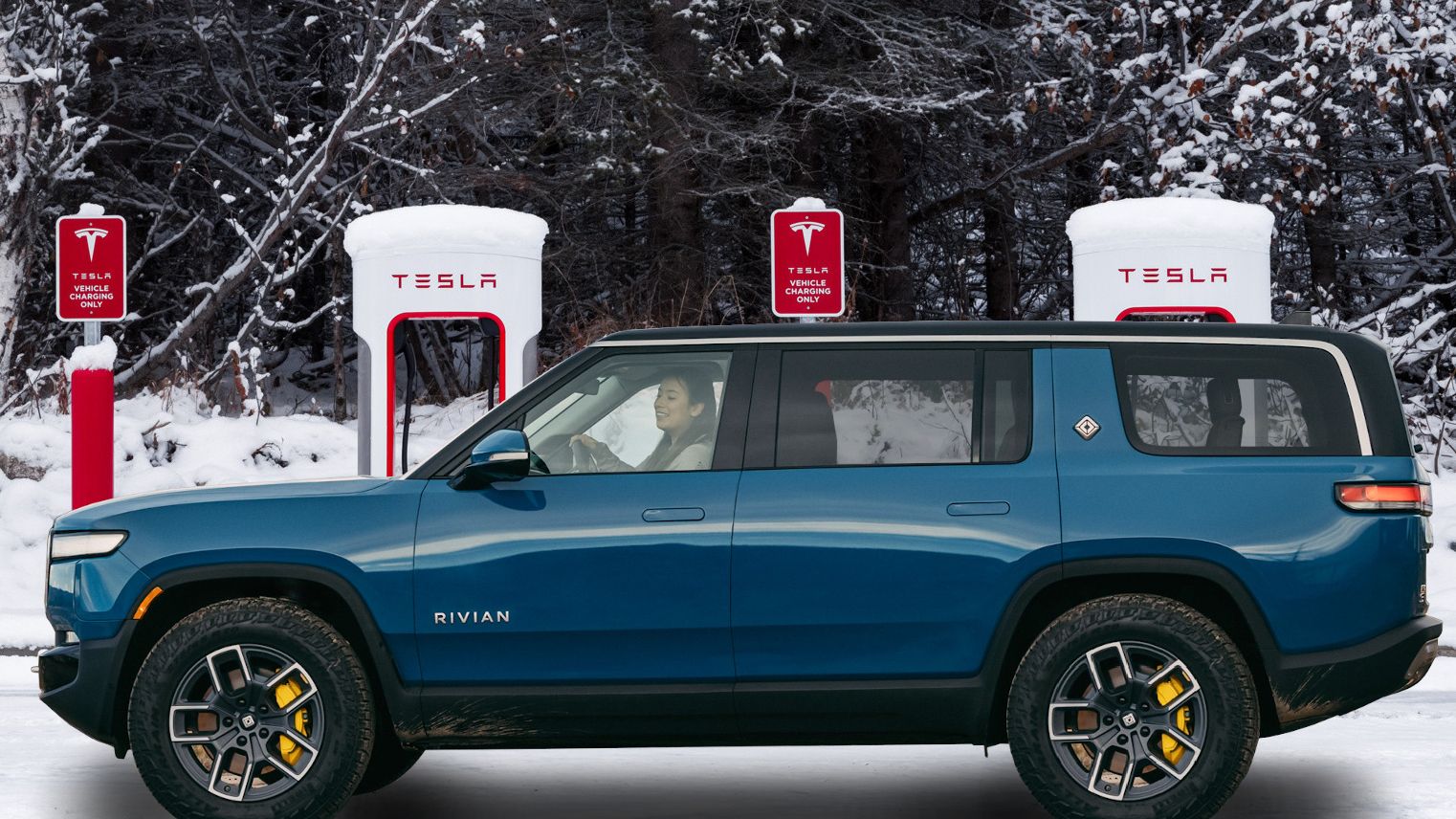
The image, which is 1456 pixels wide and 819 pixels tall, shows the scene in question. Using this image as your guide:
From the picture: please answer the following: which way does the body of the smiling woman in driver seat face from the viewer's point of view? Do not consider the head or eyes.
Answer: to the viewer's left

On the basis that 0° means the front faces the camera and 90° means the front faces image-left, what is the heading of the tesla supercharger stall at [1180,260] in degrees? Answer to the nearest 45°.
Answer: approximately 0°

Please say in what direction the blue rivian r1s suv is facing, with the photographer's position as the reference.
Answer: facing to the left of the viewer

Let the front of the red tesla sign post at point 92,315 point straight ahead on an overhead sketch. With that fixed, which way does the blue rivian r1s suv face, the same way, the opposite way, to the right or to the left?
to the right

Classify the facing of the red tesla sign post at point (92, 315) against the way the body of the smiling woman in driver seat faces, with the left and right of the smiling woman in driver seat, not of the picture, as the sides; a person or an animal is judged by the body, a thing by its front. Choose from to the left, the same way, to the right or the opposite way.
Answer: to the left

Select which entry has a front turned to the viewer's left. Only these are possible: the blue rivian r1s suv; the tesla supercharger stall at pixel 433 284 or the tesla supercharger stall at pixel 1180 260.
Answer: the blue rivian r1s suv

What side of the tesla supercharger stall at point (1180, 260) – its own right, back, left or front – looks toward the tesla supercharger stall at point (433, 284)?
right

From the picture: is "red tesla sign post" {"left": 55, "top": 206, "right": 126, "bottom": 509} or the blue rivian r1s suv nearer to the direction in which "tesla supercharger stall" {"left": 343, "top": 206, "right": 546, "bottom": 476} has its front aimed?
the blue rivian r1s suv

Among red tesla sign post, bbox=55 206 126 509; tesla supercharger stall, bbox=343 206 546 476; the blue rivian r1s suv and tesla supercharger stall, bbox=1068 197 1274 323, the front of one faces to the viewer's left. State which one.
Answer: the blue rivian r1s suv

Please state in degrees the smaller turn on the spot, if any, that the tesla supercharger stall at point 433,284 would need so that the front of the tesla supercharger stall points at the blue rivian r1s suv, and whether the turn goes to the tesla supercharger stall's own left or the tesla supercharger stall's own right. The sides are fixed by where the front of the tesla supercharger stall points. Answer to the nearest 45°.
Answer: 0° — it already faces it

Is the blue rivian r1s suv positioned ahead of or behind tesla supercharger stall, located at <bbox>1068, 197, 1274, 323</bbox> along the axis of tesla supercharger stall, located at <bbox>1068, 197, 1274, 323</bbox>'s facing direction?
ahead

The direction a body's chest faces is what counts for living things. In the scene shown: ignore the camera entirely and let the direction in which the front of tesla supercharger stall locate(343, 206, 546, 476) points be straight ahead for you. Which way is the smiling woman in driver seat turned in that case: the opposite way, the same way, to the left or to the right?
to the right

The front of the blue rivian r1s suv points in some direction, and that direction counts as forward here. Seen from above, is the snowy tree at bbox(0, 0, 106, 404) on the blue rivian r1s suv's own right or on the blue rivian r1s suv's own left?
on the blue rivian r1s suv's own right

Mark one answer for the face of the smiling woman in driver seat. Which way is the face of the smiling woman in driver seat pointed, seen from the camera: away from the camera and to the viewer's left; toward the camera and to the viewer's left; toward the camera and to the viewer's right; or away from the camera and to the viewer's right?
toward the camera and to the viewer's left

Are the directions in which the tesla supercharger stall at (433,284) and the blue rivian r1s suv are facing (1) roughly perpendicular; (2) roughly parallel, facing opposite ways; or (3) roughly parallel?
roughly perpendicular

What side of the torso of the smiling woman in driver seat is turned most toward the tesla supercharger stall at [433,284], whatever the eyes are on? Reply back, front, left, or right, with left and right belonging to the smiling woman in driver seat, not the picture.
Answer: right

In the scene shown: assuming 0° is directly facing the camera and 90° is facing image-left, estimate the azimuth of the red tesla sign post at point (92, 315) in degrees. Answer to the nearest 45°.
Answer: approximately 0°
